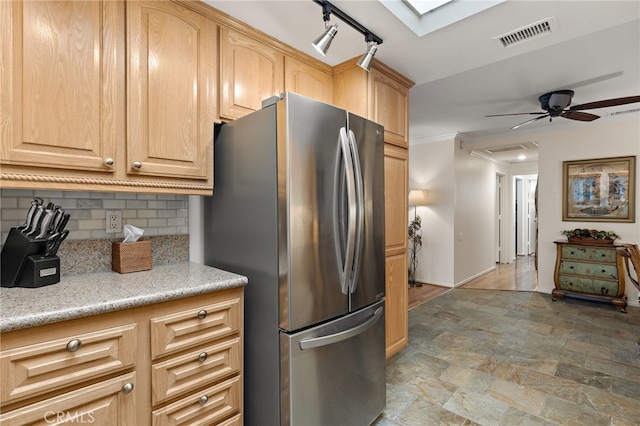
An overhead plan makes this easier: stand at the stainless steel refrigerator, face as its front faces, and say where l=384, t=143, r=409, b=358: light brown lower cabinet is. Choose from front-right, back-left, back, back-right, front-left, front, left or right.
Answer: left

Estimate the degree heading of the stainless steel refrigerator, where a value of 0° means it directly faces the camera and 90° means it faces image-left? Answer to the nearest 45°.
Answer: approximately 315°

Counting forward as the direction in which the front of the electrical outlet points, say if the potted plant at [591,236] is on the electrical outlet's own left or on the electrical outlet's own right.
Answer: on the electrical outlet's own left

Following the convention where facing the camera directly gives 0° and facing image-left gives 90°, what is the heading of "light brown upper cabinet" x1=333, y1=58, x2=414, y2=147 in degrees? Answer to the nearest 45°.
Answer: approximately 315°

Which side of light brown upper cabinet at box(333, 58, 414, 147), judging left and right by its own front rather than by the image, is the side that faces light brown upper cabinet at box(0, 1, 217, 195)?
right

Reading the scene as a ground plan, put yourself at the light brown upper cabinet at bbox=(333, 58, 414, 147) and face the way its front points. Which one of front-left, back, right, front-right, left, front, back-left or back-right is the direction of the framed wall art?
left

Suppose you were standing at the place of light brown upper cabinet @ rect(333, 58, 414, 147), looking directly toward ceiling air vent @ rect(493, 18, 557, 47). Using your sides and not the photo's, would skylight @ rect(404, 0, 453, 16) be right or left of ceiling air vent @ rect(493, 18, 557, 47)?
right

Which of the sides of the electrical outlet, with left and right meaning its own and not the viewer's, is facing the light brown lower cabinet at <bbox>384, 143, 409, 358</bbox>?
left
